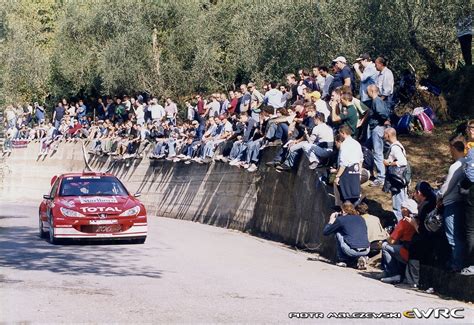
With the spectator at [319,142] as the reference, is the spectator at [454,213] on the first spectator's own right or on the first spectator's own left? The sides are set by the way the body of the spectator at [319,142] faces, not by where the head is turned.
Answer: on the first spectator's own left

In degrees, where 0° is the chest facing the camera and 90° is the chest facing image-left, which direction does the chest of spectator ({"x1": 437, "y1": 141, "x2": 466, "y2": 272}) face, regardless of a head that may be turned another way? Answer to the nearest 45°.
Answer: approximately 90°

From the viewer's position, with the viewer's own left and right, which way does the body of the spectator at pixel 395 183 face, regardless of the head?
facing to the left of the viewer

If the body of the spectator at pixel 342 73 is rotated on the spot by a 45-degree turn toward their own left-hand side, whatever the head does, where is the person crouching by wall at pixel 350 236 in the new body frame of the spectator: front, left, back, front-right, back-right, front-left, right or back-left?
front

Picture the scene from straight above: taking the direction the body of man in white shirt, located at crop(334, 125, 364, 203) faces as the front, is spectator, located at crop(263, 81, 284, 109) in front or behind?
in front

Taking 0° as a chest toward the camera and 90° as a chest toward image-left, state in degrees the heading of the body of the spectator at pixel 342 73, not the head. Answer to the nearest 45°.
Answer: approximately 45°

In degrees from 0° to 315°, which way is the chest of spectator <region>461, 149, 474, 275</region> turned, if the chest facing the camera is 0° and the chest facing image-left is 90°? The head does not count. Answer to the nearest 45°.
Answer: approximately 90°

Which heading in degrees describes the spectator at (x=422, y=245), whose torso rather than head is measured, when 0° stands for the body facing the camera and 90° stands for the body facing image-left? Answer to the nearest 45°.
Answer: approximately 90°

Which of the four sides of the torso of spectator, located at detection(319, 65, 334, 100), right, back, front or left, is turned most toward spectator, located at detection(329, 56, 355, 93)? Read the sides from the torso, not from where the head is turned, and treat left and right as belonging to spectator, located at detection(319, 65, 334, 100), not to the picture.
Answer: left

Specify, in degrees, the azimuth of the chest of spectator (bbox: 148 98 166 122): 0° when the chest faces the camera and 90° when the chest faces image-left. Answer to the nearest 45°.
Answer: approximately 45°

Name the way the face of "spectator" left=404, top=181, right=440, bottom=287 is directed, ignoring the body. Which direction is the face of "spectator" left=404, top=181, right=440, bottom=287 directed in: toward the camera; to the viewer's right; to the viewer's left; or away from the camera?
to the viewer's left
